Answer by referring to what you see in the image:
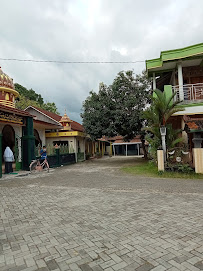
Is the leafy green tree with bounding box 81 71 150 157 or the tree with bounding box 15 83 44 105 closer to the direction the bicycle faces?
the leafy green tree

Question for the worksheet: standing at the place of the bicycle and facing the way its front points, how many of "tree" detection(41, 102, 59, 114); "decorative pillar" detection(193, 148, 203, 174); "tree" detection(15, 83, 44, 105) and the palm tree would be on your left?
2

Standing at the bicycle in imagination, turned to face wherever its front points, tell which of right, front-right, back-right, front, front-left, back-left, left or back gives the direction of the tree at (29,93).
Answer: left

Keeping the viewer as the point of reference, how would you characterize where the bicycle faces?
facing to the right of the viewer

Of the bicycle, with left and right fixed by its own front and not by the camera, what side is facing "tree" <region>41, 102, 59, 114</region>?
left

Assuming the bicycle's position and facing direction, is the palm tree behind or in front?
in front

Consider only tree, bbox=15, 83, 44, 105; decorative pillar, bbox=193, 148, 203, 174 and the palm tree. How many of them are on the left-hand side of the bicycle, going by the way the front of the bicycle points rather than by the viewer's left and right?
1

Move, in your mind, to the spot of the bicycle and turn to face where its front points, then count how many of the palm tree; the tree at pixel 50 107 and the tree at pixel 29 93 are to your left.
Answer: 2

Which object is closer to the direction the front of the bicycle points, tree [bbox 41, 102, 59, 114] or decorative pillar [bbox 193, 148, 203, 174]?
the decorative pillar

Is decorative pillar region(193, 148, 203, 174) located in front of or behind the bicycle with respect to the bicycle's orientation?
in front

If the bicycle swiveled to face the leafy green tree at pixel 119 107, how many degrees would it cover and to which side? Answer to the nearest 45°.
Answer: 0° — it already faces it
